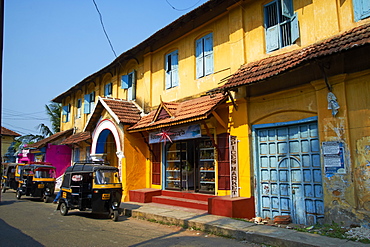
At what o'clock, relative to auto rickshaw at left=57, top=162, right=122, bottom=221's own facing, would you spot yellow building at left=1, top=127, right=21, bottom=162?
The yellow building is roughly at 7 o'clock from the auto rickshaw.

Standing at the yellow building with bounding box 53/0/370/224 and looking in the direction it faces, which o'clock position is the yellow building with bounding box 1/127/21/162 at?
the yellow building with bounding box 1/127/21/162 is roughly at 3 o'clock from the yellow building with bounding box 53/0/370/224.

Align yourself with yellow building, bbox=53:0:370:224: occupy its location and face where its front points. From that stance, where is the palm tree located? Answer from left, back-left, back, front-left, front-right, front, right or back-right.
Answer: right

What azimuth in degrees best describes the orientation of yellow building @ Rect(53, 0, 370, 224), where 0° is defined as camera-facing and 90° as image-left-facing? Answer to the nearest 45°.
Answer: approximately 45°

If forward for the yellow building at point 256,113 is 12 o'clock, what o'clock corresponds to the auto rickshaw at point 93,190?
The auto rickshaw is roughly at 2 o'clock from the yellow building.

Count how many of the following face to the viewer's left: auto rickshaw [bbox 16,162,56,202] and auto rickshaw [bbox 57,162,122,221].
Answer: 0

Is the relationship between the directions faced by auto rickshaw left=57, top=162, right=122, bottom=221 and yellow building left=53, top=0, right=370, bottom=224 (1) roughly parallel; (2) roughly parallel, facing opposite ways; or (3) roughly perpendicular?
roughly perpendicular

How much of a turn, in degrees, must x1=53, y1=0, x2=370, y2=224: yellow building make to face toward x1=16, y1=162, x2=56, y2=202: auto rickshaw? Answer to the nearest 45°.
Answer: approximately 90° to its right

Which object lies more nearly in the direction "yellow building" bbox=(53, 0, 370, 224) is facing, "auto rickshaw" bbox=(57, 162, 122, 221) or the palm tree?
the auto rickshaw

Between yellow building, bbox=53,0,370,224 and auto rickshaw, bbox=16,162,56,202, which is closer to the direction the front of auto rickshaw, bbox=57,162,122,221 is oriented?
the yellow building
